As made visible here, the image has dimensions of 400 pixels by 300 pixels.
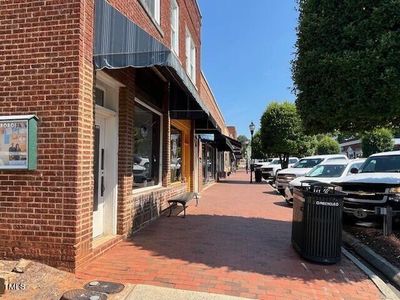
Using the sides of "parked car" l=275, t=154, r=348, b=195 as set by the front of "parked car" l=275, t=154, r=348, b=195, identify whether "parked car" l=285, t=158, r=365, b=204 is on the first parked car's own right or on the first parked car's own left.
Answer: on the first parked car's own left

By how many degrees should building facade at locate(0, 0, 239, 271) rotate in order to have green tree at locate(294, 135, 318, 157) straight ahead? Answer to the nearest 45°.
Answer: approximately 90° to its left

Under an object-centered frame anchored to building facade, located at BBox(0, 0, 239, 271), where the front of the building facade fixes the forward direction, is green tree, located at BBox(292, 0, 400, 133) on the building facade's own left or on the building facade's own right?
on the building facade's own left

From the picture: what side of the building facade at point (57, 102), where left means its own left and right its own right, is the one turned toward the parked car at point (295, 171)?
left

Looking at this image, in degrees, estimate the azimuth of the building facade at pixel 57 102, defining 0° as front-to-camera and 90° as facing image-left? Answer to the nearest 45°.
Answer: approximately 315°

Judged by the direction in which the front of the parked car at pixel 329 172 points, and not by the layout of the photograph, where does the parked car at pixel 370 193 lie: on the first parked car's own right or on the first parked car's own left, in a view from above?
on the first parked car's own left

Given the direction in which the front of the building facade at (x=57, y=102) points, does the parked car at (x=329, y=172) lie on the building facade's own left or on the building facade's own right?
on the building facade's own left

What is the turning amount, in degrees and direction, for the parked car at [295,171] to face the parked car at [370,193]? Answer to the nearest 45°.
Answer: approximately 45° to its left
